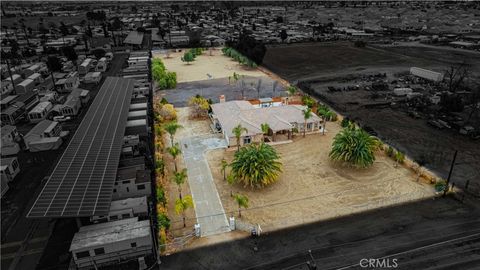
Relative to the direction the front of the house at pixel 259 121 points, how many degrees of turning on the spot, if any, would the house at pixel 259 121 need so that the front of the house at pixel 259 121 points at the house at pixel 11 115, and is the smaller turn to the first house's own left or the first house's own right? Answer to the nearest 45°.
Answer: approximately 90° to the first house's own right

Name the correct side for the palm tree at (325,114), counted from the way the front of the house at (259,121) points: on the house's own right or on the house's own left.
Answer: on the house's own left

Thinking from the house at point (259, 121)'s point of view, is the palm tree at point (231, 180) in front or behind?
in front

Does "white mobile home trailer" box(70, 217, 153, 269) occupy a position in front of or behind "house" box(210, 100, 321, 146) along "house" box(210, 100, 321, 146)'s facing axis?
in front

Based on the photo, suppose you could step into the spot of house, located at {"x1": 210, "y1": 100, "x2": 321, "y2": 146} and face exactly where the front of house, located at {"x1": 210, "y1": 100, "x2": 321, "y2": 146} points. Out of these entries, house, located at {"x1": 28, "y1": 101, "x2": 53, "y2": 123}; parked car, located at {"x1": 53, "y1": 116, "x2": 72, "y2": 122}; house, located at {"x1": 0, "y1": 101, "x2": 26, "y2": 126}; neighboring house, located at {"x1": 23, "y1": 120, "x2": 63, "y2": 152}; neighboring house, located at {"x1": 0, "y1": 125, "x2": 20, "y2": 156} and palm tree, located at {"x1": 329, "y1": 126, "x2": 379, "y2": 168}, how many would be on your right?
5

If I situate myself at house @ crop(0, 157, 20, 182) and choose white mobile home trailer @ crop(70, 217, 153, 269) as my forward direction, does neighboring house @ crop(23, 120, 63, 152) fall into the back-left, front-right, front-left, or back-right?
back-left

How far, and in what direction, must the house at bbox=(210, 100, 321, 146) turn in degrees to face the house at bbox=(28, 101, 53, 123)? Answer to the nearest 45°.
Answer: approximately 90° to its right

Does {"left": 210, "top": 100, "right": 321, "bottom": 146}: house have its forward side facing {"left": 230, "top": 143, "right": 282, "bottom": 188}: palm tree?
yes

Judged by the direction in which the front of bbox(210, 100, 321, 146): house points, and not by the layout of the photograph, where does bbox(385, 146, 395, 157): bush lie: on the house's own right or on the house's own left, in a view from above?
on the house's own left

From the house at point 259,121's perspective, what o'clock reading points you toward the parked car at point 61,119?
The parked car is roughly at 3 o'clock from the house.

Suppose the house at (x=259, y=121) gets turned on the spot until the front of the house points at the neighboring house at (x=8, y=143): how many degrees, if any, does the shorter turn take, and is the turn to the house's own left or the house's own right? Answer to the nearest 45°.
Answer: approximately 90° to the house's own right

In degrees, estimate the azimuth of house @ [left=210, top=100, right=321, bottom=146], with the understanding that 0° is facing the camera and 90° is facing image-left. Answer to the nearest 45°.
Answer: approximately 0°

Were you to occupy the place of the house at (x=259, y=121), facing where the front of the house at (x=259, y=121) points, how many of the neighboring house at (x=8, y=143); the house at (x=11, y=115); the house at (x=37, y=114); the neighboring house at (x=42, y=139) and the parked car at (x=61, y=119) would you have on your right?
5

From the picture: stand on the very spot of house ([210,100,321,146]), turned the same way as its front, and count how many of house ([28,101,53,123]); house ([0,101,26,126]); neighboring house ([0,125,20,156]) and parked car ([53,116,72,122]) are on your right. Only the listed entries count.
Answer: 4

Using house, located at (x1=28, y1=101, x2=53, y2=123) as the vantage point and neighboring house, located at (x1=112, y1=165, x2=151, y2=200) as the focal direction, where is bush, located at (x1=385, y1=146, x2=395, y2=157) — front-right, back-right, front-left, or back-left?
front-left

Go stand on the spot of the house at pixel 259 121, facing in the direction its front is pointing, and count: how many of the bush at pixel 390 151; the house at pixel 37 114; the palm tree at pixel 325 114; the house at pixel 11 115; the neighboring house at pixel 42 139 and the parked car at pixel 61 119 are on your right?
4

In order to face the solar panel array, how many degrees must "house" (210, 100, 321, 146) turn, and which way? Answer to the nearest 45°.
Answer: approximately 45° to its right

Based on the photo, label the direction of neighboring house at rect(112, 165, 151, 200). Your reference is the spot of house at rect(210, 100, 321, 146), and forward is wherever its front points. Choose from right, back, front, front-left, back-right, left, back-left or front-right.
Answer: front-right

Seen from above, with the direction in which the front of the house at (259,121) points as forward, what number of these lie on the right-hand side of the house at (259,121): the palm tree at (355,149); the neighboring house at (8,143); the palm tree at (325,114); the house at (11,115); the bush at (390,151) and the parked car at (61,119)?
3

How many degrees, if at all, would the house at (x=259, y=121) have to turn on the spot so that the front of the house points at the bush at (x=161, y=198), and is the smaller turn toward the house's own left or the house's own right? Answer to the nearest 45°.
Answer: approximately 45° to the house's own right
